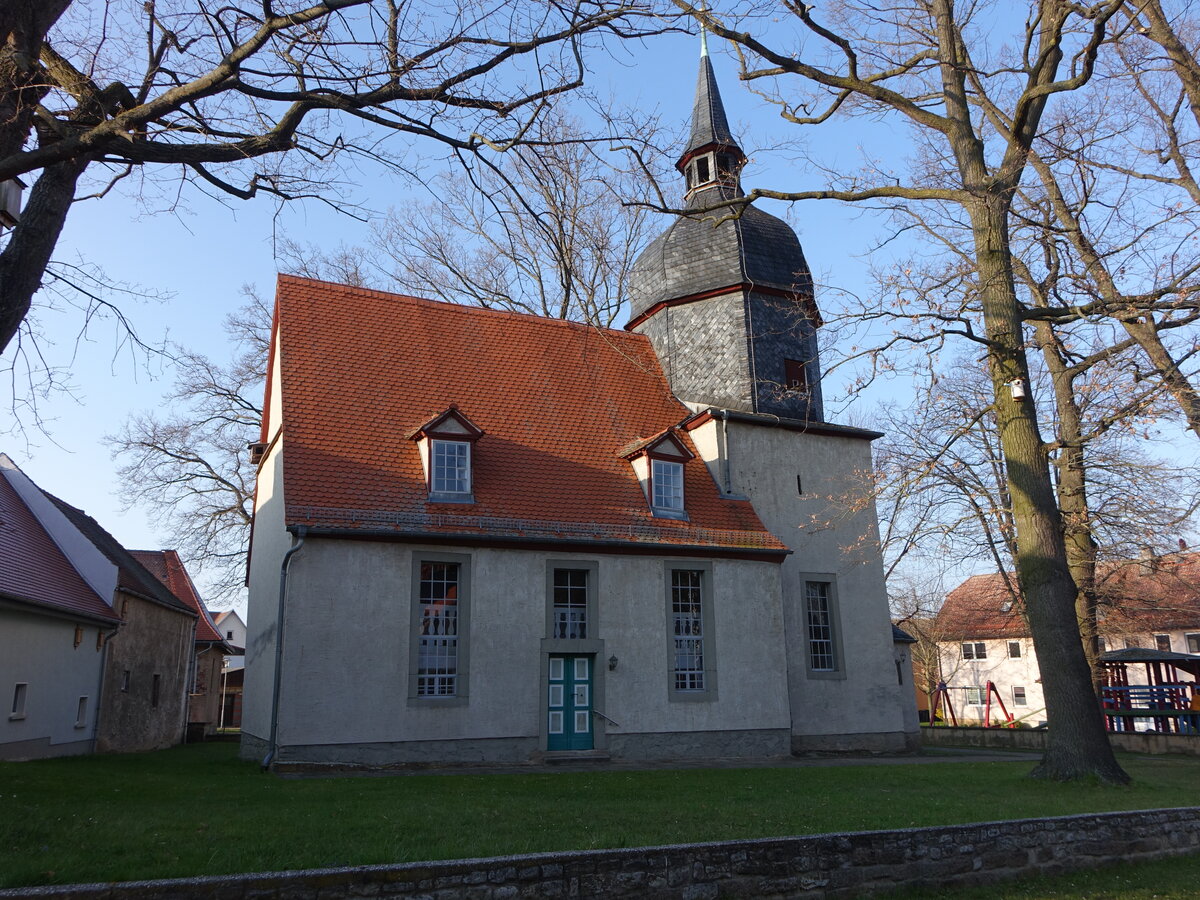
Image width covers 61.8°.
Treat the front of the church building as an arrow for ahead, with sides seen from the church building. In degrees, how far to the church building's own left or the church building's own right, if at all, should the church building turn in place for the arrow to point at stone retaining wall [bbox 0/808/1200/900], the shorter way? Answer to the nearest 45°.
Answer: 0° — it already faces it

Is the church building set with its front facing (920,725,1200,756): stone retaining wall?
no

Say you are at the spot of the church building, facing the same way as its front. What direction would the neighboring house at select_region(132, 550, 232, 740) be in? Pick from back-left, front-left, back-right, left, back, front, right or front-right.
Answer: back-right

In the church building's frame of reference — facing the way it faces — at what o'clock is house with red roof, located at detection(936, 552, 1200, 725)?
The house with red roof is roughly at 7 o'clock from the church building.

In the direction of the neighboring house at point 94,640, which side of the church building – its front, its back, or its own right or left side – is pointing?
right

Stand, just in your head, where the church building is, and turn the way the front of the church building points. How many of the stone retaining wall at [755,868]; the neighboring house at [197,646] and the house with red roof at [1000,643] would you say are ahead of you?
1

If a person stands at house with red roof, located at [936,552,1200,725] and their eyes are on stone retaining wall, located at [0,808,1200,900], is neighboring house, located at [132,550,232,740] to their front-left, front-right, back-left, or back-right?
front-right

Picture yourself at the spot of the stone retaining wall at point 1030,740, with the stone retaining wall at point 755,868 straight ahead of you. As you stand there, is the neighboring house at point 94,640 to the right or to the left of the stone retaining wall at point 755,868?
right

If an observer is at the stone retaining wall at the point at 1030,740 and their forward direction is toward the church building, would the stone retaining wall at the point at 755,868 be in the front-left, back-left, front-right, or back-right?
front-left

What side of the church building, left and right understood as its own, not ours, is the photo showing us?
front

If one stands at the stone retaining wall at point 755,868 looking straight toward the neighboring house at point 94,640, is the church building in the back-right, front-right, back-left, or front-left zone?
front-right

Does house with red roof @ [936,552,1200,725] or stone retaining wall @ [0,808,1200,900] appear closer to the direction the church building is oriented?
the stone retaining wall
